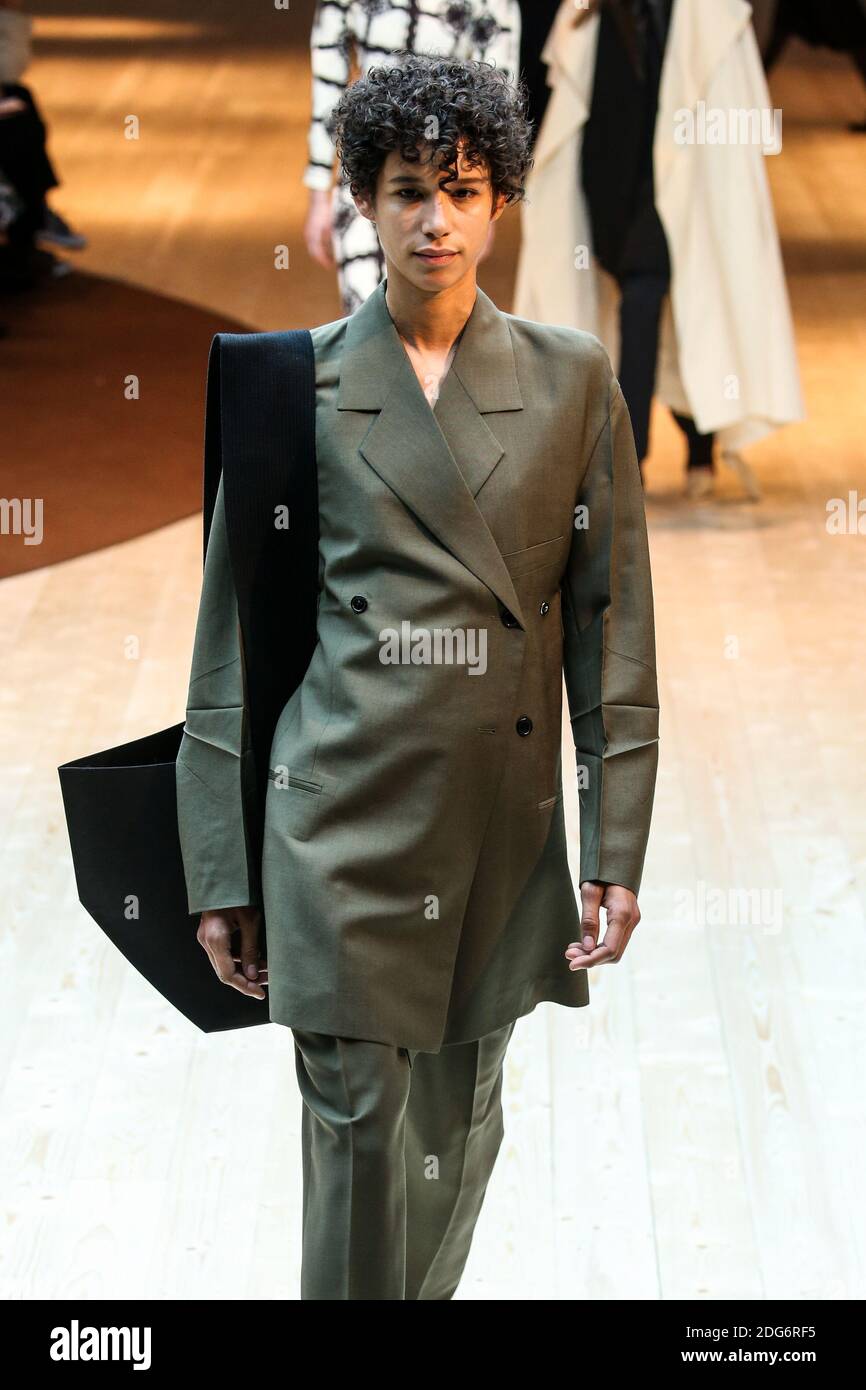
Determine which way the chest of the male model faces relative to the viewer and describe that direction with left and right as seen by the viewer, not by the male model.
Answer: facing the viewer

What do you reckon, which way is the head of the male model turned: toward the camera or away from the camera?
toward the camera
